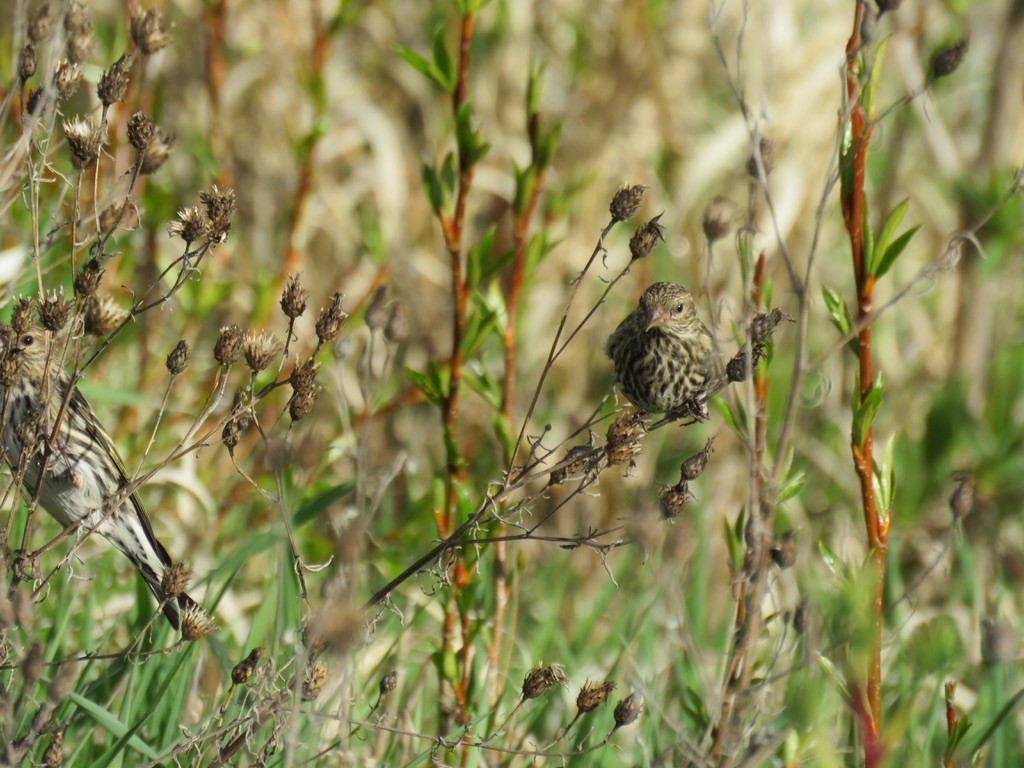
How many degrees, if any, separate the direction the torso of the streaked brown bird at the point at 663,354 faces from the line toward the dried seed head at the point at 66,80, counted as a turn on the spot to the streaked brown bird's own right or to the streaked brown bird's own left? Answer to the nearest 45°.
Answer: approximately 45° to the streaked brown bird's own right

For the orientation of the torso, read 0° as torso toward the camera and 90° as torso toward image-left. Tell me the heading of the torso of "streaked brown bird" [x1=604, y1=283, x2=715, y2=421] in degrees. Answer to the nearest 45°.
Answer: approximately 0°

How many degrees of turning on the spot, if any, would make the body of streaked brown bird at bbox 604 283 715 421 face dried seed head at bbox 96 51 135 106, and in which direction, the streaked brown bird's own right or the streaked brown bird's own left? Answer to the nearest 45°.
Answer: approximately 45° to the streaked brown bird's own right
